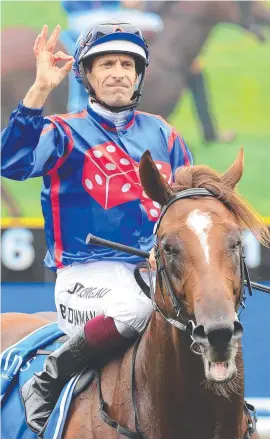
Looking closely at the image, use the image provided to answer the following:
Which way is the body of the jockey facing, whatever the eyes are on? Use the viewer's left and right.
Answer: facing the viewer and to the right of the viewer
